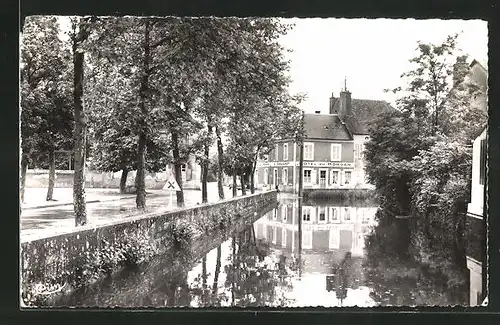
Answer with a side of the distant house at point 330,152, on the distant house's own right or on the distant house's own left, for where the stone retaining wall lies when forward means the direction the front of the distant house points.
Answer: on the distant house's own right

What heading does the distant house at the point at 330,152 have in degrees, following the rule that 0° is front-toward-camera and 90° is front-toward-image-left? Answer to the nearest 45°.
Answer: approximately 0°
